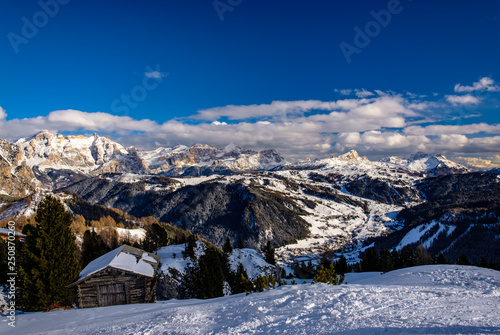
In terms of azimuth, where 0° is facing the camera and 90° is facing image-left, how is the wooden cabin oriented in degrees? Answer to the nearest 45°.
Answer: approximately 0°

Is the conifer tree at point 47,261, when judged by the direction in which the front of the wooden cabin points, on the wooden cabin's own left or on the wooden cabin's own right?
on the wooden cabin's own right
